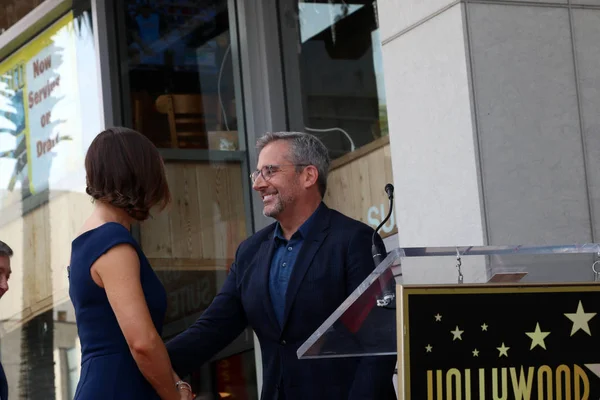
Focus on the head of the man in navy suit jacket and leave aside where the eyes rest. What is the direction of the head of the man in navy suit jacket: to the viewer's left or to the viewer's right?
to the viewer's left

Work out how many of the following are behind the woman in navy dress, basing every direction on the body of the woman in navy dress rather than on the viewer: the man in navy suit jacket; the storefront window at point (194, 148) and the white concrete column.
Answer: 0

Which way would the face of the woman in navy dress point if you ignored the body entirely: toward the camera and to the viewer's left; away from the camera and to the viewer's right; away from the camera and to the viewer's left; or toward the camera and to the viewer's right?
away from the camera and to the viewer's right

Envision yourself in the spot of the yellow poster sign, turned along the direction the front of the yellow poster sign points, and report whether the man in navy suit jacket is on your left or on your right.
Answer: on your left

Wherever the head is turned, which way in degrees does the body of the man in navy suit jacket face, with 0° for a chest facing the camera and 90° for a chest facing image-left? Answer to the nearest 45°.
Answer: approximately 45°

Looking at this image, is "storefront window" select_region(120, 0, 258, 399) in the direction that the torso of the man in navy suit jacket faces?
no

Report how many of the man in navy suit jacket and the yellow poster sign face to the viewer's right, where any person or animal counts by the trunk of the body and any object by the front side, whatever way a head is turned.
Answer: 0

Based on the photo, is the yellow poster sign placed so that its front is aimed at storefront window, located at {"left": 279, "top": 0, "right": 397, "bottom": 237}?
no

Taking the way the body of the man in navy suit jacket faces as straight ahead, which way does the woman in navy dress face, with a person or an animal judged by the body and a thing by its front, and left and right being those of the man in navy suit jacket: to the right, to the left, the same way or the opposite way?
the opposite way

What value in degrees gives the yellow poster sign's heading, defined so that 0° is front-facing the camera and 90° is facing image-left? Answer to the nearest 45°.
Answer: approximately 45°

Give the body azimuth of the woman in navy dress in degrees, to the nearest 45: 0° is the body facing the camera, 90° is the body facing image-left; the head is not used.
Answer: approximately 225°

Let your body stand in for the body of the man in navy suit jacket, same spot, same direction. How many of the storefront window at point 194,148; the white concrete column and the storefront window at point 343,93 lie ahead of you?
0

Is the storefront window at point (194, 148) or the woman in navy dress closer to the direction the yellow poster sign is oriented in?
the woman in navy dress

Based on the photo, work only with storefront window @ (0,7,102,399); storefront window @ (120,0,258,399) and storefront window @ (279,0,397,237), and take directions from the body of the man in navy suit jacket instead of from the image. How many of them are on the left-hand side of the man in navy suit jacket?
0
